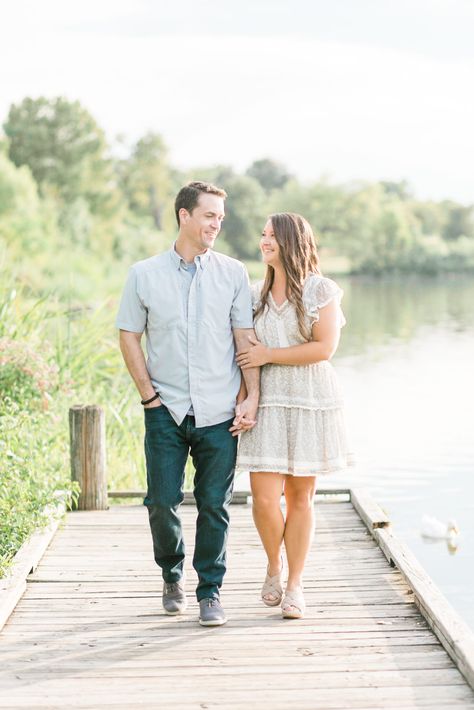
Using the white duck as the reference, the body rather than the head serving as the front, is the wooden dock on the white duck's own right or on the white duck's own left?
on the white duck's own right

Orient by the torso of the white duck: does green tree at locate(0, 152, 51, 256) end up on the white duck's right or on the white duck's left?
on the white duck's left

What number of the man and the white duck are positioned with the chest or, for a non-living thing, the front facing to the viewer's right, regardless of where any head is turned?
1

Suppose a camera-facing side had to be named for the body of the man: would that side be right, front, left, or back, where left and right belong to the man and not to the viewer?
front

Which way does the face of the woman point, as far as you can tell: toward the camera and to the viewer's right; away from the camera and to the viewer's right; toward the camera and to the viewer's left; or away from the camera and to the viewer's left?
toward the camera and to the viewer's left

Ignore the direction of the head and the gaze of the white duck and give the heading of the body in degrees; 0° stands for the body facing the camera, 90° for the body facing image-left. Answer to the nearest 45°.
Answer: approximately 270°

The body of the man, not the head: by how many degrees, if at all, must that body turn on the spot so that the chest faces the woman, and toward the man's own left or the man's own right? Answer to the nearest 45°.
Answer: approximately 90° to the man's own left

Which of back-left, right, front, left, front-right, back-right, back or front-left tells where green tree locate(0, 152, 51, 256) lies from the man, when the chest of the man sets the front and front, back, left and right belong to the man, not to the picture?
back

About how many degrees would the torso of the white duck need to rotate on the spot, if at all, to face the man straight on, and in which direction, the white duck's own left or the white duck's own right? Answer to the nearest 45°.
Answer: approximately 90° to the white duck's own right

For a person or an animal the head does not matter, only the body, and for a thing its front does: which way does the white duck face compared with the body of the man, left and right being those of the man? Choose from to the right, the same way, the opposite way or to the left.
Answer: to the left

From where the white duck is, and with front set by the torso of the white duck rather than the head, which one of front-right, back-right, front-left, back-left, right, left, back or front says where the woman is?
right

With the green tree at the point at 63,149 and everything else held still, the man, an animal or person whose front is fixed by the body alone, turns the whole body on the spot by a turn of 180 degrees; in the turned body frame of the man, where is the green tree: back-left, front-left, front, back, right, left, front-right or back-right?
front
